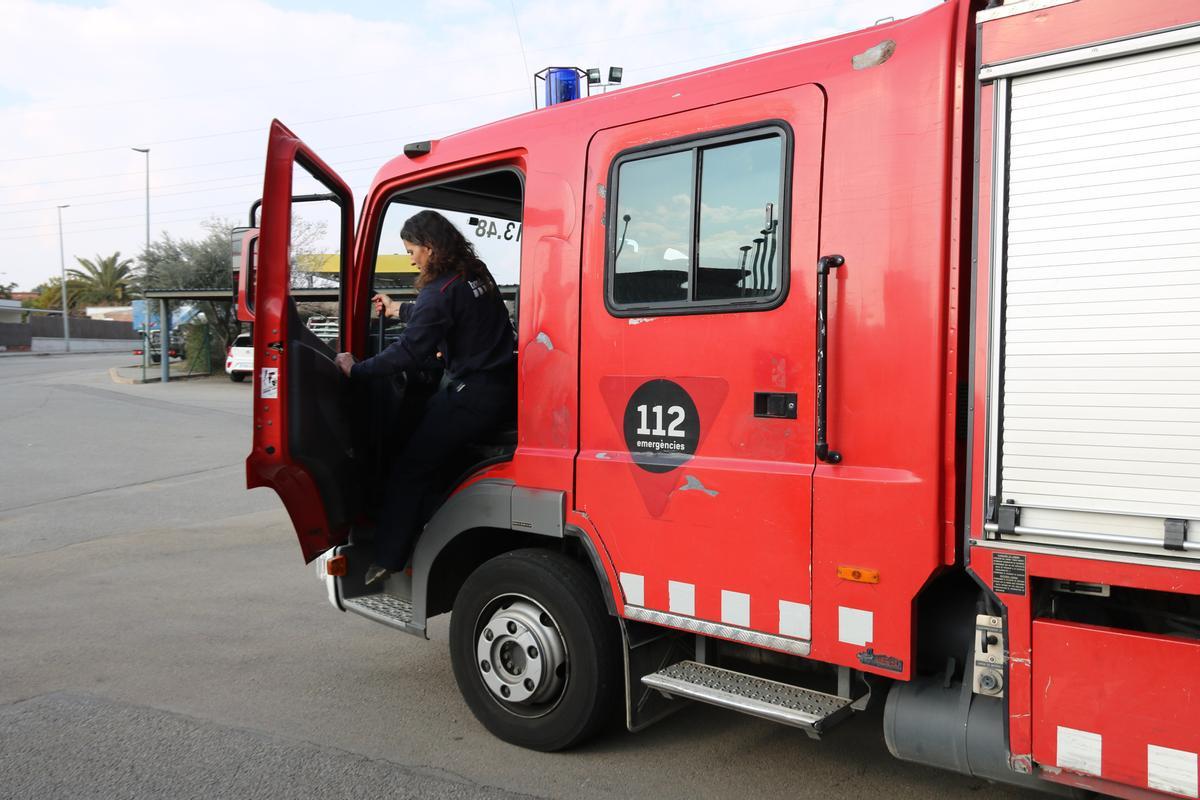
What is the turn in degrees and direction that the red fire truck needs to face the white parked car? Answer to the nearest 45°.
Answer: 0° — it already faces it

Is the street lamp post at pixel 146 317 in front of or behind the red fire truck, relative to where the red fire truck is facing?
in front

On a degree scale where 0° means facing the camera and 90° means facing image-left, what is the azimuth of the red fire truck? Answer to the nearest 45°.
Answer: approximately 135°
